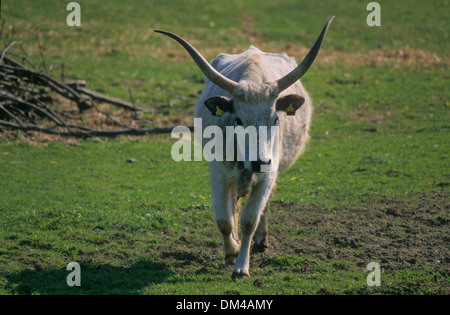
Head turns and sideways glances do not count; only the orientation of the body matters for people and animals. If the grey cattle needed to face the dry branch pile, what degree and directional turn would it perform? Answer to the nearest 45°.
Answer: approximately 135° to its right

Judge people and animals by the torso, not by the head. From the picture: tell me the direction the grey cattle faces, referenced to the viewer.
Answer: facing the viewer
